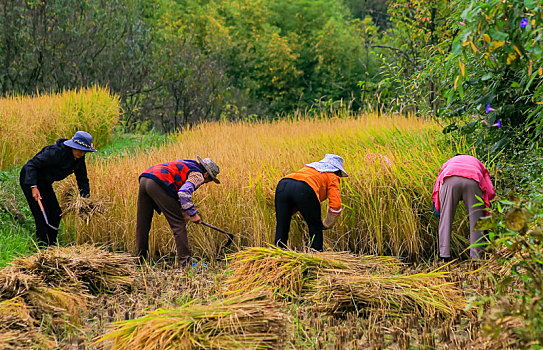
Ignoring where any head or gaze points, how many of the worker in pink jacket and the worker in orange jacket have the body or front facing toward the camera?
0

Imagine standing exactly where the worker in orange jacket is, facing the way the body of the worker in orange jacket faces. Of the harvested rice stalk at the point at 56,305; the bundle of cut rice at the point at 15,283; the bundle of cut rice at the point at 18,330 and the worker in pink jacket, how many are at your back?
3

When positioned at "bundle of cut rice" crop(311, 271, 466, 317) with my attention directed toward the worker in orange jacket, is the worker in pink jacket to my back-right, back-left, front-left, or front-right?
front-right

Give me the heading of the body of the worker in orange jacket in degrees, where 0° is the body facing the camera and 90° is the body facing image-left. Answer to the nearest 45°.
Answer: approximately 225°

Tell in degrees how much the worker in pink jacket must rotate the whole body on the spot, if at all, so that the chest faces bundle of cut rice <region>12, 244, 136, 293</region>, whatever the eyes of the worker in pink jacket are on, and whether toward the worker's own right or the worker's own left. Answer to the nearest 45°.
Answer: approximately 135° to the worker's own left

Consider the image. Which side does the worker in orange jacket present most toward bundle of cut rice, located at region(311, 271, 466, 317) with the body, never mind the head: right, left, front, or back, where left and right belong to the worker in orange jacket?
right

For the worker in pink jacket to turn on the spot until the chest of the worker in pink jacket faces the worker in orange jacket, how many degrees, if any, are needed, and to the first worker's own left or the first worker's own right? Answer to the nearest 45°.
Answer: approximately 90° to the first worker's own left

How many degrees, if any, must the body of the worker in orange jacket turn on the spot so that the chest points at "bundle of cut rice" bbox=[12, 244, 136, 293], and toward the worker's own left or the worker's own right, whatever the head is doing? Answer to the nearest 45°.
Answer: approximately 135° to the worker's own left

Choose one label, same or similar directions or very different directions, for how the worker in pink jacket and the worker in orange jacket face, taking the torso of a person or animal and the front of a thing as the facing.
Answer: same or similar directions

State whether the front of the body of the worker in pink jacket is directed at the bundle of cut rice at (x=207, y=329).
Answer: no

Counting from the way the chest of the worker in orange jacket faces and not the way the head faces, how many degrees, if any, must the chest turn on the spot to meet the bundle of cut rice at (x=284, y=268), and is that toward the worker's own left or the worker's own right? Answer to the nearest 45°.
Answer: approximately 135° to the worker's own right

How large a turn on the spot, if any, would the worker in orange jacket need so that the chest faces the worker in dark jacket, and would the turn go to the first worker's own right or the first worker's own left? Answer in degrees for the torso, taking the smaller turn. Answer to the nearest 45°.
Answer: approximately 135° to the first worker's own left

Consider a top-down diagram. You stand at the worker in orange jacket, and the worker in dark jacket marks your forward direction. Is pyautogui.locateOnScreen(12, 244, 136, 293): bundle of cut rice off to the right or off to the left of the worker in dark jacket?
left

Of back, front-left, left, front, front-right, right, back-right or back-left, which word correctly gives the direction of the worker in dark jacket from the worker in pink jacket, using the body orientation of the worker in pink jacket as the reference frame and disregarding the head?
left

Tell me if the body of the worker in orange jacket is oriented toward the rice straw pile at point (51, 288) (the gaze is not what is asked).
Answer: no

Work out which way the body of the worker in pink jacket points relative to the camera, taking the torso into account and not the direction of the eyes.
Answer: away from the camera
